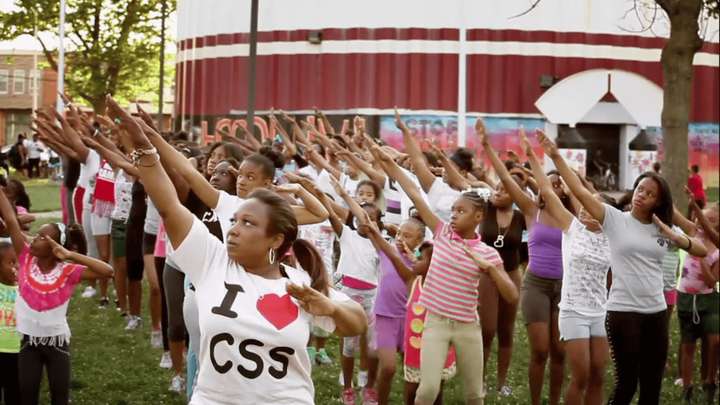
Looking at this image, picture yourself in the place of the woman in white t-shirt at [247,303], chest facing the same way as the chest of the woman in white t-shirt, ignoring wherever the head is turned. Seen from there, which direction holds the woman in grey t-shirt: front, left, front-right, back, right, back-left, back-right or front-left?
back-left

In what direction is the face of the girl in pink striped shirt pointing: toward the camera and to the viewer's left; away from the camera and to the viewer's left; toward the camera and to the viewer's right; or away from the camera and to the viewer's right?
toward the camera and to the viewer's left

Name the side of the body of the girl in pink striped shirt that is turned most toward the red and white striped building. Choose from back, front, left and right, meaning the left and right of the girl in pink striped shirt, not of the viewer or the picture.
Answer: back

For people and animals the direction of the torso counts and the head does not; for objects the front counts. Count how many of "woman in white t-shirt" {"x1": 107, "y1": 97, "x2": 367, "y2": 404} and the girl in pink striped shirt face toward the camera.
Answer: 2

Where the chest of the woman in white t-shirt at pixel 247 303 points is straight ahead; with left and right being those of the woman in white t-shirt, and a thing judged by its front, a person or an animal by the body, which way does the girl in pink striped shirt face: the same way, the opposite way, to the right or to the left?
the same way

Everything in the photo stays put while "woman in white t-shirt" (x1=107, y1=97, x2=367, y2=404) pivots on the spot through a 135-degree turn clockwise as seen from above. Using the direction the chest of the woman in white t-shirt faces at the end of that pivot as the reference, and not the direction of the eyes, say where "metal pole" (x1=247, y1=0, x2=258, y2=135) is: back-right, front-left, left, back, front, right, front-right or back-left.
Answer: front-right

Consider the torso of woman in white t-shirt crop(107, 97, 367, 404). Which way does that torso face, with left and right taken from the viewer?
facing the viewer

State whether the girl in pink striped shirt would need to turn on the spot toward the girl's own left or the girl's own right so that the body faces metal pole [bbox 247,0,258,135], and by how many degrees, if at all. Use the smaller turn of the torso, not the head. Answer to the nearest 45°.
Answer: approximately 180°

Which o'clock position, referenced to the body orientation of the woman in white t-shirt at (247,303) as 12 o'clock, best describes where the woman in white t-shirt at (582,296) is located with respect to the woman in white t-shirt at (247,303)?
the woman in white t-shirt at (582,296) is roughly at 7 o'clock from the woman in white t-shirt at (247,303).

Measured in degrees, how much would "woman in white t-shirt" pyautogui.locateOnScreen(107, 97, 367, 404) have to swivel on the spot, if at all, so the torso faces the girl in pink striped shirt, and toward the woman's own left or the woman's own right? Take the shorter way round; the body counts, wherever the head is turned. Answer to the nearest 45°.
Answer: approximately 135° to the woman's own left

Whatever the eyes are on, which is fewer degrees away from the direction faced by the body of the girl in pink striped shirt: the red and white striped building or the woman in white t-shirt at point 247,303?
the woman in white t-shirt

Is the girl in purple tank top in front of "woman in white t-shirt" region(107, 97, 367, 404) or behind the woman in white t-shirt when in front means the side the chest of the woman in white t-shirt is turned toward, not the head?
behind

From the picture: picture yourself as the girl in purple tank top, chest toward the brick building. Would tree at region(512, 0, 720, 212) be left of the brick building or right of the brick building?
right

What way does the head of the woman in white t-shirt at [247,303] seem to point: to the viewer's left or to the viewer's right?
to the viewer's left

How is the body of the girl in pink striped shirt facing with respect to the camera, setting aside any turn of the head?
toward the camera

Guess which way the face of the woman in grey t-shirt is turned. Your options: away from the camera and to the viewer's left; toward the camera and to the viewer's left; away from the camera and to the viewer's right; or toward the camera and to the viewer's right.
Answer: toward the camera and to the viewer's left

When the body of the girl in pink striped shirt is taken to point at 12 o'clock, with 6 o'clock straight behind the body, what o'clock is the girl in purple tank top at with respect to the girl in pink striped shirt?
The girl in purple tank top is roughly at 7 o'clock from the girl in pink striped shirt.
